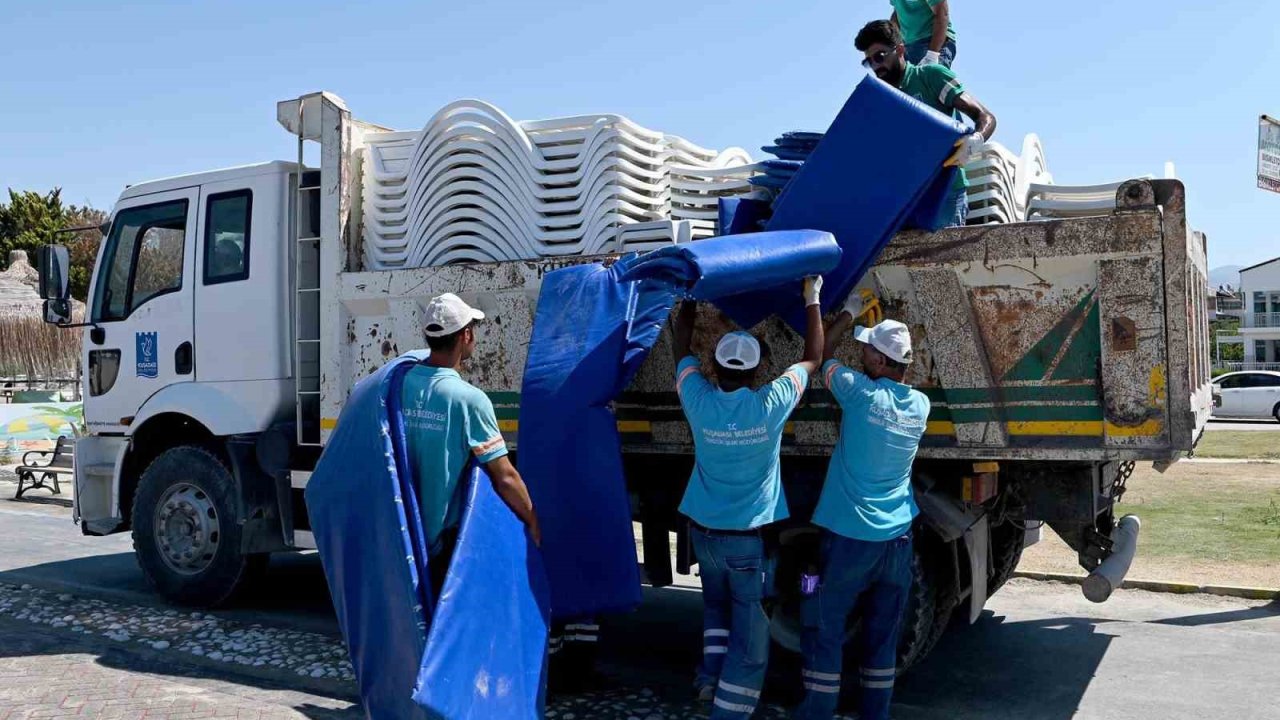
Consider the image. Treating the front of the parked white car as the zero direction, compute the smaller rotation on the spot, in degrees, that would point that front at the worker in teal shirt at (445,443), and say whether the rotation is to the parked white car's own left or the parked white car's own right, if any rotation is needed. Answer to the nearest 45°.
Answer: approximately 90° to the parked white car's own left

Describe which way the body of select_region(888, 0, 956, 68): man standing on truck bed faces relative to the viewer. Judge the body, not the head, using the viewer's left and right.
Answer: facing the viewer and to the left of the viewer

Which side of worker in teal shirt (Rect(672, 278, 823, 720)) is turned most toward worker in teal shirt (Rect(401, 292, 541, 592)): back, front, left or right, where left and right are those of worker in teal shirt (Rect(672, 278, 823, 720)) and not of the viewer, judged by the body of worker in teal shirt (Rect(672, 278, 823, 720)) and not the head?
left

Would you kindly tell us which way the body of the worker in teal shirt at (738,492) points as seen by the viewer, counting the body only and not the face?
away from the camera

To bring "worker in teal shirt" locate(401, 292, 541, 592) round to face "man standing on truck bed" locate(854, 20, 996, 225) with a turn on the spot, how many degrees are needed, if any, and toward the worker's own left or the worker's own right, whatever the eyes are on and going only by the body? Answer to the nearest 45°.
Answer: approximately 45° to the worker's own right

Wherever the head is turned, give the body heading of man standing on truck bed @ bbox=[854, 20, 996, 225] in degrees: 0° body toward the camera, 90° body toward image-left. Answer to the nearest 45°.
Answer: approximately 45°

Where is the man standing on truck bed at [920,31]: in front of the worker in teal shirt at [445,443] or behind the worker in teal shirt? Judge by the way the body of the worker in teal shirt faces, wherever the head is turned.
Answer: in front

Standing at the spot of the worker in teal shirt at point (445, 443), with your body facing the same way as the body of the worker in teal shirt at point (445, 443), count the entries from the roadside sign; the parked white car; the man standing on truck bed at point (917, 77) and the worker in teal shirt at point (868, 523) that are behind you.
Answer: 0

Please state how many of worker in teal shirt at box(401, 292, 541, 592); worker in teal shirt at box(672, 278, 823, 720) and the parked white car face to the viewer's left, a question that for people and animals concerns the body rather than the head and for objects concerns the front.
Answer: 1

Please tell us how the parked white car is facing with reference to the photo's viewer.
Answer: facing to the left of the viewer

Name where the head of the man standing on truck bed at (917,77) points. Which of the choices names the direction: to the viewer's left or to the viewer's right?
to the viewer's left

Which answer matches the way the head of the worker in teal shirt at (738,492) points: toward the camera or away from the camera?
away from the camera

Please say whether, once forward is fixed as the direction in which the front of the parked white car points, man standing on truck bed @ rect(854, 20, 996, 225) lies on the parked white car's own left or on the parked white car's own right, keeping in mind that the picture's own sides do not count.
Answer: on the parked white car's own left

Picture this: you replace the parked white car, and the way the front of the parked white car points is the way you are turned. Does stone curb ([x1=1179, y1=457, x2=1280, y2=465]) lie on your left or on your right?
on your left
